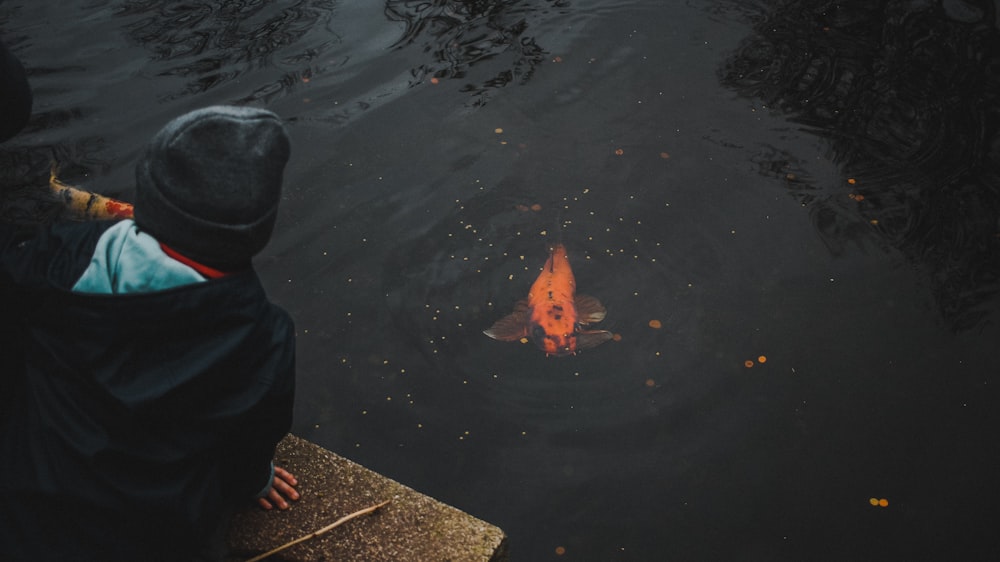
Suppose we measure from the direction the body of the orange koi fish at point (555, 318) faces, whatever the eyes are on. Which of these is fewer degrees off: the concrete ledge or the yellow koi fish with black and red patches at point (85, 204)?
the concrete ledge

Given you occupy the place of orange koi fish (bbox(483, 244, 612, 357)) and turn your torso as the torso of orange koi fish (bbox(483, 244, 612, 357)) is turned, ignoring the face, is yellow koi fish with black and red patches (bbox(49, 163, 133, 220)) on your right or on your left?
on your right

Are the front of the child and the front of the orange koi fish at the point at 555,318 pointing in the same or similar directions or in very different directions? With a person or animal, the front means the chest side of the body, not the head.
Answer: very different directions

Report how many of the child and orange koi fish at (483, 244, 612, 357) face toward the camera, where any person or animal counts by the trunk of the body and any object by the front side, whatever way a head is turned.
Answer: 1

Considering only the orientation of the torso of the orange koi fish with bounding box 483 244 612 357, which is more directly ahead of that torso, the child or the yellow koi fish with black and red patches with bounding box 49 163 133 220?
the child

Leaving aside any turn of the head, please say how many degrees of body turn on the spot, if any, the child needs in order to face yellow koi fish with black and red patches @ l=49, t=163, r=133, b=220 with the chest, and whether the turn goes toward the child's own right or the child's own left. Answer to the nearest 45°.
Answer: approximately 45° to the child's own left

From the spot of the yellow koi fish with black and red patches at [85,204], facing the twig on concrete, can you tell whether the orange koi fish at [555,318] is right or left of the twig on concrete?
left

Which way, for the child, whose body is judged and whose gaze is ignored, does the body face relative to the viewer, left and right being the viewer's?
facing away from the viewer and to the right of the viewer
